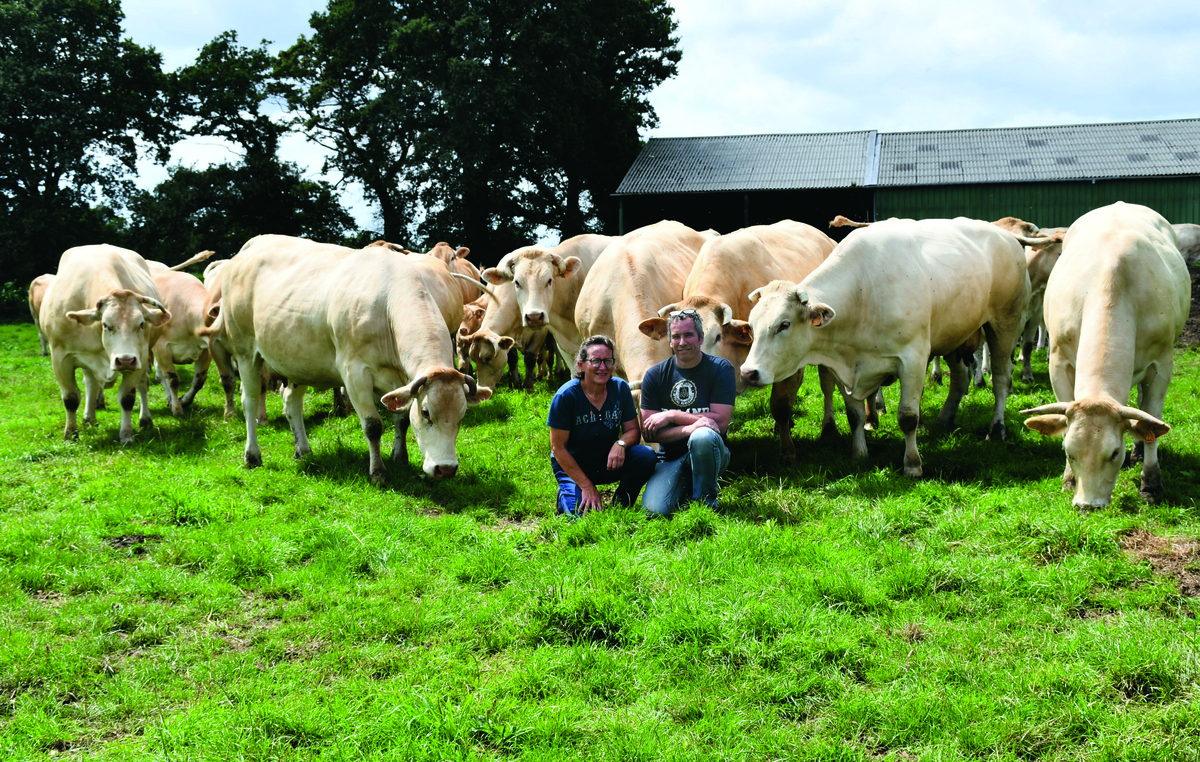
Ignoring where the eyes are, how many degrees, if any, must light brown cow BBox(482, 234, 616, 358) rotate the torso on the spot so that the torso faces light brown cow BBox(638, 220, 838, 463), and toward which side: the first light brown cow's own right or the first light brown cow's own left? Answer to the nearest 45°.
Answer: approximately 90° to the first light brown cow's own left

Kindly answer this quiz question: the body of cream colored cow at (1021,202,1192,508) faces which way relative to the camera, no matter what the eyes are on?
toward the camera

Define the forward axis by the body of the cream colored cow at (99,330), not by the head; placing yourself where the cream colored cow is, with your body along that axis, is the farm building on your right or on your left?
on your left

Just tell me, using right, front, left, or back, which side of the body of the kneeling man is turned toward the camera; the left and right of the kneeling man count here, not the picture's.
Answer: front

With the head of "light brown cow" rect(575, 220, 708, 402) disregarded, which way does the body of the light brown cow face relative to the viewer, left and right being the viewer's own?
facing the viewer

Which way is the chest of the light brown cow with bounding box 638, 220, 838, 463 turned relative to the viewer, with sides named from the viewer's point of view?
facing the viewer and to the left of the viewer

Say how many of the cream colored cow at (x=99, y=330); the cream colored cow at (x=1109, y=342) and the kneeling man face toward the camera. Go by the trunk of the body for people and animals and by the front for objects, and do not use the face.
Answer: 3

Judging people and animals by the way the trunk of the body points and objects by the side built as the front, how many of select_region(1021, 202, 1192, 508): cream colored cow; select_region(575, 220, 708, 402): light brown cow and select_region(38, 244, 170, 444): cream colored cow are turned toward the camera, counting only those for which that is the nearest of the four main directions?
3
